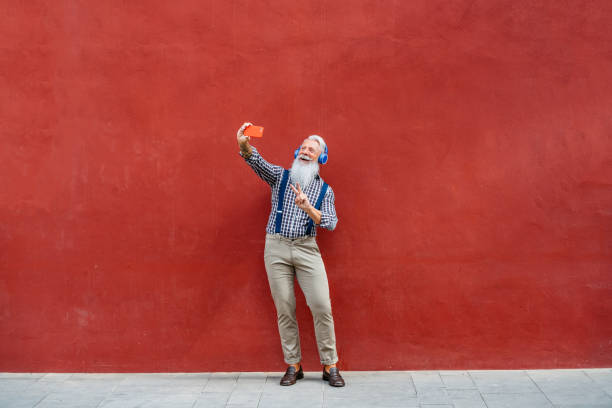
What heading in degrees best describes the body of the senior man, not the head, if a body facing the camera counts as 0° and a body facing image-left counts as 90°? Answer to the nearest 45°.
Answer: approximately 0°
